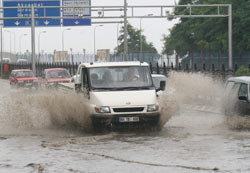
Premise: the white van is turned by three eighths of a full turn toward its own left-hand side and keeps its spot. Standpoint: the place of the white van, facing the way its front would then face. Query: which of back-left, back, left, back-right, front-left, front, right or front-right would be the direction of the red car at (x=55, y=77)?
front-left

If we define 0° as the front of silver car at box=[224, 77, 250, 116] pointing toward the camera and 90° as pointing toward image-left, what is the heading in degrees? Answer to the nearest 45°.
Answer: approximately 315°

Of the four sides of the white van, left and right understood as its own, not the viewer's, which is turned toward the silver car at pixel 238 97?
left

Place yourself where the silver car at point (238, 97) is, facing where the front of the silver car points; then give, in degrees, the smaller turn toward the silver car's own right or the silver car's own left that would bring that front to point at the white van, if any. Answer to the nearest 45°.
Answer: approximately 90° to the silver car's own right

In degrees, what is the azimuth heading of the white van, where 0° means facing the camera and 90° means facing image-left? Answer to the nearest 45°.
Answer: approximately 0°
